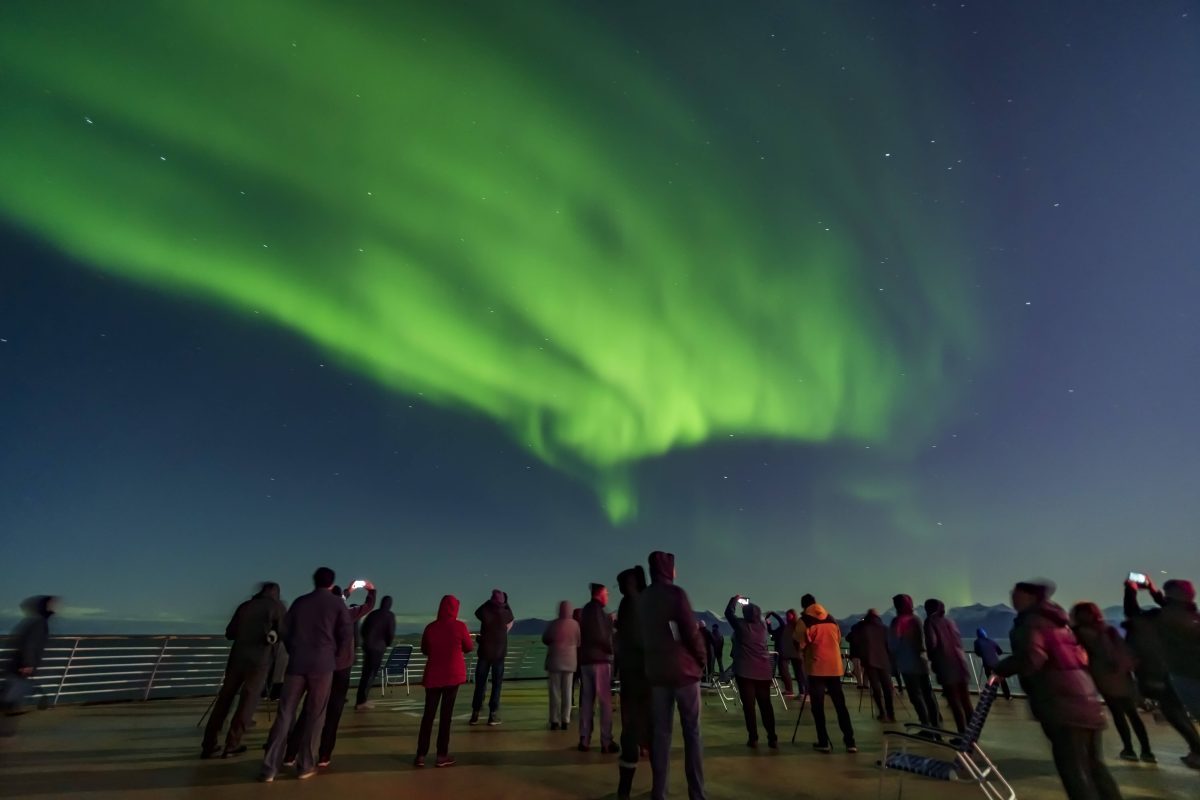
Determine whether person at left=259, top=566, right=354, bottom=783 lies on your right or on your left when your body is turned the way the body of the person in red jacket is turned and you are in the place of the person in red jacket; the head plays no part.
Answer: on your left

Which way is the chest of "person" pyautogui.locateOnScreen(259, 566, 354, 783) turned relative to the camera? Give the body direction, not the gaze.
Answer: away from the camera

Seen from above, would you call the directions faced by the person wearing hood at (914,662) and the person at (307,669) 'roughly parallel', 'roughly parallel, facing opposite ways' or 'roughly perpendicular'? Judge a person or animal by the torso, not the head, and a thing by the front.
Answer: roughly parallel

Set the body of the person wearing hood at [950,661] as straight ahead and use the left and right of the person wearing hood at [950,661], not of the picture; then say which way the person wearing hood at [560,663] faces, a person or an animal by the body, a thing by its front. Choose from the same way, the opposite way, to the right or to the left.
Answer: the same way

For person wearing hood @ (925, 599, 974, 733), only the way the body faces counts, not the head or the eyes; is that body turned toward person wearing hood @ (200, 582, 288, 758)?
no

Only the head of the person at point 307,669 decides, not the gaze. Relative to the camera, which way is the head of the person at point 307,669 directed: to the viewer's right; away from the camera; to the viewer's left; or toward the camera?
away from the camera

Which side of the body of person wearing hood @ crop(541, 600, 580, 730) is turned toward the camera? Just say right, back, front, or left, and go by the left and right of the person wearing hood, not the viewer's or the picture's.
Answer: back

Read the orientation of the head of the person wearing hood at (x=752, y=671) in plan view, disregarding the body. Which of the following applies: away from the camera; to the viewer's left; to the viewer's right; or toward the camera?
away from the camera

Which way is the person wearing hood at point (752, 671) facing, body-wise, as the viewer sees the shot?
away from the camera

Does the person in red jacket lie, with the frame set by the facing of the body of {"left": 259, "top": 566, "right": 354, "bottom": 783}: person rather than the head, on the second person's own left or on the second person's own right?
on the second person's own right

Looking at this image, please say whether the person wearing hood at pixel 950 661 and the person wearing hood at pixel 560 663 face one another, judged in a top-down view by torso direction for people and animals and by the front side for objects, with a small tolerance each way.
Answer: no

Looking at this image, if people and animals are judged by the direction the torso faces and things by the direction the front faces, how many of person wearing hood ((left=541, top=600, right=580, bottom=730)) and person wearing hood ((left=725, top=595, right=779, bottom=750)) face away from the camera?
2

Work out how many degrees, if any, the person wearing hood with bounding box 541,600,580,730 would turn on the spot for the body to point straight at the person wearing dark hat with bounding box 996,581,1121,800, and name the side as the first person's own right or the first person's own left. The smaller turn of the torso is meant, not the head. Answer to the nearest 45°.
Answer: approximately 135° to the first person's own right

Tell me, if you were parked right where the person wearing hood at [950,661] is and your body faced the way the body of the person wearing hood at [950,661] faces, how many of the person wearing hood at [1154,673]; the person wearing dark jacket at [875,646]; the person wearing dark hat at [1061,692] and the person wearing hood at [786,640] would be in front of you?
2

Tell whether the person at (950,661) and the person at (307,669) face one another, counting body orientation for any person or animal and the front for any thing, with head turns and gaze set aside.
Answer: no

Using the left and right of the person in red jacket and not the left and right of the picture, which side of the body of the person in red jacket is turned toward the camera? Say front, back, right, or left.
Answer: back

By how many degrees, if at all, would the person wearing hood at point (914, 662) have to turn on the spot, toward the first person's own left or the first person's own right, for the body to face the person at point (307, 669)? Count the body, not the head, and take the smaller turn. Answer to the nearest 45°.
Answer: approximately 90° to the first person's own left

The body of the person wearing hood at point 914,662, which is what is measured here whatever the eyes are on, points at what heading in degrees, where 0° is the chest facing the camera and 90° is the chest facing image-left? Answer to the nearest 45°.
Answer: approximately 135°

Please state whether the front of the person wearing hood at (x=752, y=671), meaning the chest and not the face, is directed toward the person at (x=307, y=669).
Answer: no

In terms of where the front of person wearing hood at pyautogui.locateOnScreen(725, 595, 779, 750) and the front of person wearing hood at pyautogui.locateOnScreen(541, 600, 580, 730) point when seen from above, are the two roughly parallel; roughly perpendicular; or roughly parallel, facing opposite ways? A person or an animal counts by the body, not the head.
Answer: roughly parallel
